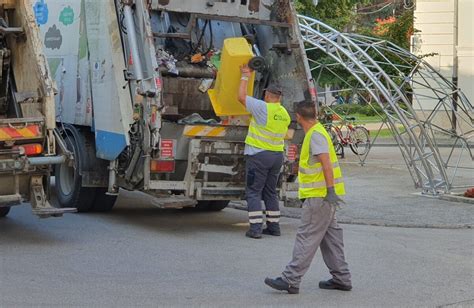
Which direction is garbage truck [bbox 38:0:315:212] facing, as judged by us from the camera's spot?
facing away from the viewer and to the left of the viewer

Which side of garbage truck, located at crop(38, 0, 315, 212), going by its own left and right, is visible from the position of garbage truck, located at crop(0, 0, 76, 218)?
left

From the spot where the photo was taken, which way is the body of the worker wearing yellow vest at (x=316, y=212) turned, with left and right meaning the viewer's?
facing to the left of the viewer

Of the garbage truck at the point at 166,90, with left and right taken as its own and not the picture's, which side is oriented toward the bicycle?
right

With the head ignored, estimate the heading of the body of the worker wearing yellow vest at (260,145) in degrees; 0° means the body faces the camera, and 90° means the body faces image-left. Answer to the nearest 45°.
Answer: approximately 135°

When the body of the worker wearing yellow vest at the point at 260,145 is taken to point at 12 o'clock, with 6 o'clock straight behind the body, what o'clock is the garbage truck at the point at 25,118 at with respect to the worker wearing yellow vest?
The garbage truck is roughly at 10 o'clock from the worker wearing yellow vest.

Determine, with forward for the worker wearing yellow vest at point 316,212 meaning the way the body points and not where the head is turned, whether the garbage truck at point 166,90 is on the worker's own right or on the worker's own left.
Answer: on the worker's own right

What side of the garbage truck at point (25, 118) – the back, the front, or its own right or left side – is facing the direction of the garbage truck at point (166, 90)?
right
